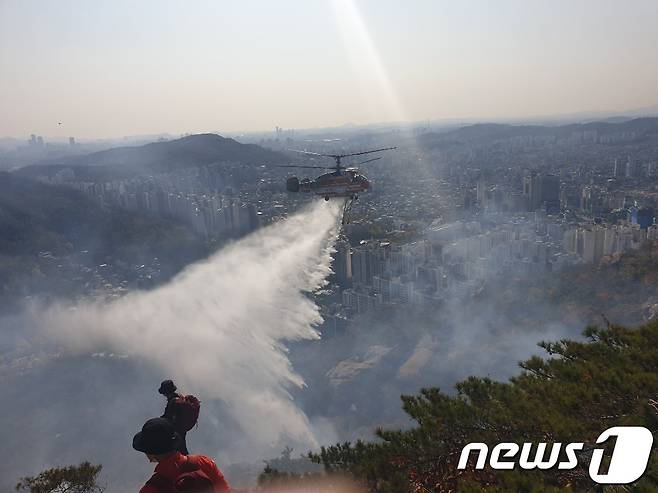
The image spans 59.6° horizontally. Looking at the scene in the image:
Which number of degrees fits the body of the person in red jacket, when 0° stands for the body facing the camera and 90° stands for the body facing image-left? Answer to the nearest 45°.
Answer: approximately 135°

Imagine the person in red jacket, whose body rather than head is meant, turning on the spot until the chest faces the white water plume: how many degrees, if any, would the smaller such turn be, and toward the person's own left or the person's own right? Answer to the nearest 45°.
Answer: approximately 45° to the person's own right

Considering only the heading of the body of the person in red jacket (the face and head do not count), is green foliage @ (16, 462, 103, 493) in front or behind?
in front

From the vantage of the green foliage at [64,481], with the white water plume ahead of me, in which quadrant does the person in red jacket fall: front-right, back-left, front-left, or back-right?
back-right
